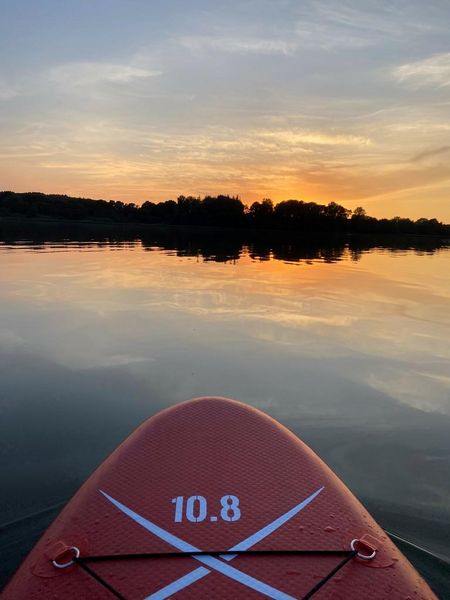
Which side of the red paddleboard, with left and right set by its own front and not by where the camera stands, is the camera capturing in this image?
back
